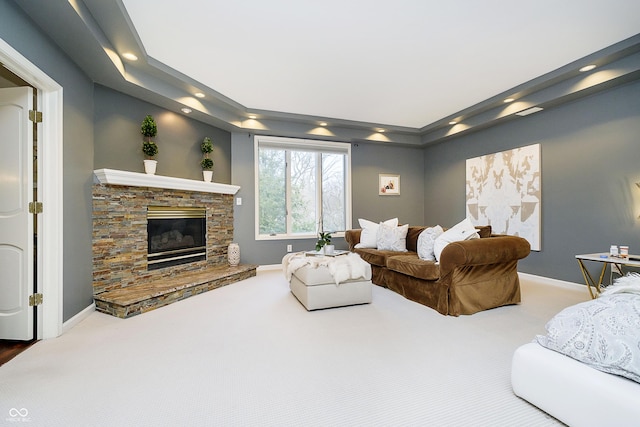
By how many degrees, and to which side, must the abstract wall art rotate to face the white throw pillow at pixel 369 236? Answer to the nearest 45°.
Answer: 0° — it already faces it

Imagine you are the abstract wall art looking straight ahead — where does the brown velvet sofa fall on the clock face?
The brown velvet sofa is roughly at 11 o'clock from the abstract wall art.

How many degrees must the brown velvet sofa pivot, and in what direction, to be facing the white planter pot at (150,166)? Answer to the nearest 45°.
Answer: approximately 45° to its right

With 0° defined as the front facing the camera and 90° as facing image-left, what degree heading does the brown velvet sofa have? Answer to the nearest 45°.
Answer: approximately 45°

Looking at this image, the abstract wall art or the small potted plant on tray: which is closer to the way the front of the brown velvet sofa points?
the small potted plant on tray

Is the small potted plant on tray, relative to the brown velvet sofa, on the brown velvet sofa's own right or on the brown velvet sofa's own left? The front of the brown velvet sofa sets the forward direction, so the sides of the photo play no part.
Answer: on the brown velvet sofa's own right

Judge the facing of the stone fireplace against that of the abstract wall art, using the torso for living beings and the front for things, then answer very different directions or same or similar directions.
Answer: very different directions

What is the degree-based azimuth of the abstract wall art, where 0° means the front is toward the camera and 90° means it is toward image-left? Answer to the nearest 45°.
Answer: approximately 45°

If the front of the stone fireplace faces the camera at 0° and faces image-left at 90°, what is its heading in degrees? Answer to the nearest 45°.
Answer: approximately 315°
